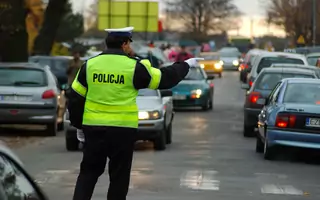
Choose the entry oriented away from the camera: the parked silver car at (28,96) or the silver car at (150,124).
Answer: the parked silver car at (28,96)

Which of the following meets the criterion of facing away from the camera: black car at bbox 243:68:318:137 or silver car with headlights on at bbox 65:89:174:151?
the black car

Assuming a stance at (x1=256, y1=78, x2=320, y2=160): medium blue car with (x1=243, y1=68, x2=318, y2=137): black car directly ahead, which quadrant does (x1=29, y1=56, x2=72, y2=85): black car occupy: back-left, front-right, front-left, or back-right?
front-left

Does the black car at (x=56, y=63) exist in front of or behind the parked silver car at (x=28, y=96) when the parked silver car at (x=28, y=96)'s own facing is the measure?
in front

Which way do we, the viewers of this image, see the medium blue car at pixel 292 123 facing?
facing away from the viewer

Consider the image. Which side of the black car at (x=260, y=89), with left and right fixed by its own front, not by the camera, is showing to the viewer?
back

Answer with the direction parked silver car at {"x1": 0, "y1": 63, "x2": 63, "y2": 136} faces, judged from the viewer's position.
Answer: facing away from the viewer

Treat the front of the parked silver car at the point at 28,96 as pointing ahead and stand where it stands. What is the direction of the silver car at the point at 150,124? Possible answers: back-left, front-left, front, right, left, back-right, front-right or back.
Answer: back-right

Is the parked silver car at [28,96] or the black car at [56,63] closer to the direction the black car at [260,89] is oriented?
the black car

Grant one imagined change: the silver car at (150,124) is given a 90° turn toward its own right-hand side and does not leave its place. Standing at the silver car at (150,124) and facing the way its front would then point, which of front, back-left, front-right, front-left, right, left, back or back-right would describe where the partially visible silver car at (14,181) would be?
left

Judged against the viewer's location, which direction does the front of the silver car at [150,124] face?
facing the viewer

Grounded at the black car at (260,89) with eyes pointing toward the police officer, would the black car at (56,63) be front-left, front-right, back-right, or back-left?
back-right

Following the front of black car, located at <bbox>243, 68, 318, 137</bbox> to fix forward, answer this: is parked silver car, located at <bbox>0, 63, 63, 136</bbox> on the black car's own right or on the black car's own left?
on the black car's own left

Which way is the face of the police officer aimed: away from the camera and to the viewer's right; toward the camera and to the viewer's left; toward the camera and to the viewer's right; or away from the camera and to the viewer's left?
away from the camera and to the viewer's right

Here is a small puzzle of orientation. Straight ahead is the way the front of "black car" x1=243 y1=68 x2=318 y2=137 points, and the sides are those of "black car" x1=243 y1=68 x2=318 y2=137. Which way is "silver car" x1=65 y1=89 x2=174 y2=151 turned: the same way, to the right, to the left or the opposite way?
the opposite way

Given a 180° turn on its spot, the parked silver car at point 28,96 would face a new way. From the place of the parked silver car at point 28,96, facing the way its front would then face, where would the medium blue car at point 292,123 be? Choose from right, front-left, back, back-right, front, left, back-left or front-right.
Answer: front-left

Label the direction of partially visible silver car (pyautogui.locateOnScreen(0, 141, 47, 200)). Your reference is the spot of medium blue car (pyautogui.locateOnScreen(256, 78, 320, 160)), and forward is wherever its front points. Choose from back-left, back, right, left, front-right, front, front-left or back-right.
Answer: back

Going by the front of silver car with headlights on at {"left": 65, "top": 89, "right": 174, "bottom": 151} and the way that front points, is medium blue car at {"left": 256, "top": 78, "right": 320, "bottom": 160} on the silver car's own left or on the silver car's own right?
on the silver car's own left

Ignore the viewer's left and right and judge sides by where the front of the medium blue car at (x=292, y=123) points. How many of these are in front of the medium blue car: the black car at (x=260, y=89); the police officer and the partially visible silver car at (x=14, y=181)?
1

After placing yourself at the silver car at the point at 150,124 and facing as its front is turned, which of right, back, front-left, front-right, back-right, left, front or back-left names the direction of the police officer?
front
